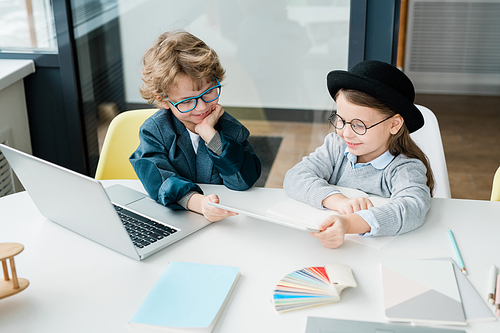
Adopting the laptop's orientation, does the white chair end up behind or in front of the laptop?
in front

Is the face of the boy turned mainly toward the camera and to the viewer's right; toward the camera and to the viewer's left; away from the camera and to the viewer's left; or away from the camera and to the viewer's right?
toward the camera and to the viewer's right

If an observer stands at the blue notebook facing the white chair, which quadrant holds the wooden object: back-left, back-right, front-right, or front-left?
back-left

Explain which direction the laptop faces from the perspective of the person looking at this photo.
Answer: facing away from the viewer and to the right of the viewer

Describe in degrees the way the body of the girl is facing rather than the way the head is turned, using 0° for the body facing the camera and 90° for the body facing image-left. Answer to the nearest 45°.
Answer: approximately 45°

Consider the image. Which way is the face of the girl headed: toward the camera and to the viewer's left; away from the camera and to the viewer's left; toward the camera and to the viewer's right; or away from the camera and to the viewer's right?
toward the camera and to the viewer's left
